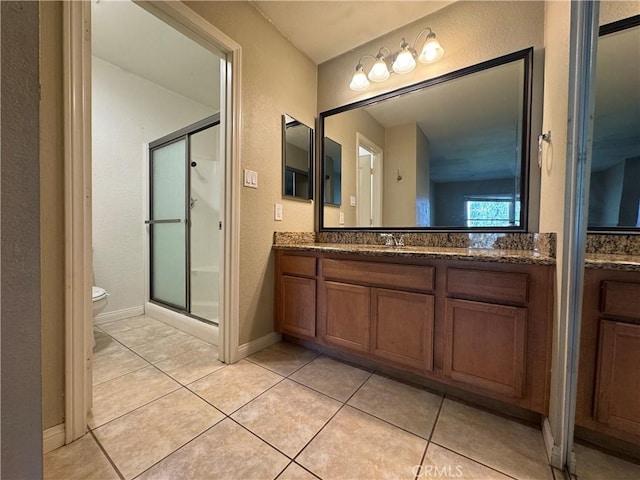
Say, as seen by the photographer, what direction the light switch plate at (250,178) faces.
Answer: facing the viewer and to the right of the viewer

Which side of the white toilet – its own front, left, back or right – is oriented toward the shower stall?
left

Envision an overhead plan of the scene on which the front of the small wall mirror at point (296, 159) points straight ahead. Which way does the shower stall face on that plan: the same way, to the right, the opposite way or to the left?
to the right

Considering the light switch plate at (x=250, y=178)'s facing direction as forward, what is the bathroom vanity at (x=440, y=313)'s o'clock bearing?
The bathroom vanity is roughly at 12 o'clock from the light switch plate.

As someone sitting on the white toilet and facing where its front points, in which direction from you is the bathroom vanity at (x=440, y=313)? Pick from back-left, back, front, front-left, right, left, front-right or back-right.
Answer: front-left

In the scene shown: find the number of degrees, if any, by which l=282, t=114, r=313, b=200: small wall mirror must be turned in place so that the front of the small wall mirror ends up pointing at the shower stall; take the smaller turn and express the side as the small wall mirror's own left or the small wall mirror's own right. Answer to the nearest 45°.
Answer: approximately 180°

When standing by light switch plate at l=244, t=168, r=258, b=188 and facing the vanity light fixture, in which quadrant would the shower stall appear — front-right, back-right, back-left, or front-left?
back-left

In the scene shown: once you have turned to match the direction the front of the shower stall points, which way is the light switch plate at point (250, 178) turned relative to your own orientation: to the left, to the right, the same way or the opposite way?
to the left

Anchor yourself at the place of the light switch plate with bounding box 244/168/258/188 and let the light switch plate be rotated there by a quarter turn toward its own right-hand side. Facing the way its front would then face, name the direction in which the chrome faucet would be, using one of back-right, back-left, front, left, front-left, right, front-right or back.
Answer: back-left

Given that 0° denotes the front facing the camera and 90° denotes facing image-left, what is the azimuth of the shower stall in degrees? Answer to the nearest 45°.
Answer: approximately 45°

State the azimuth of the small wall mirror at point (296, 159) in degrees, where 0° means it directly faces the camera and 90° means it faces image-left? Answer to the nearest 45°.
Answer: approximately 315°
